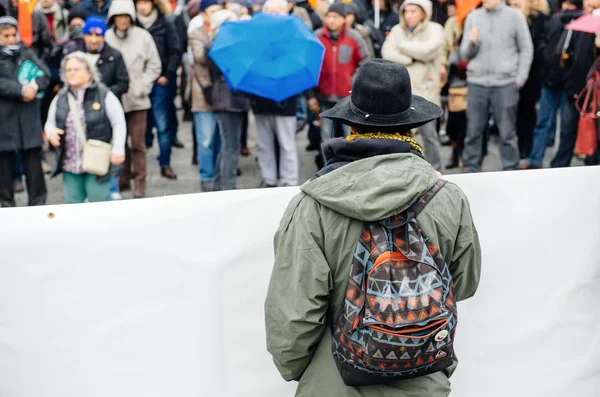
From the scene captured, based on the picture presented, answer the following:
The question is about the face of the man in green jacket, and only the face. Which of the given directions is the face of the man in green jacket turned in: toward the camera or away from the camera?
away from the camera

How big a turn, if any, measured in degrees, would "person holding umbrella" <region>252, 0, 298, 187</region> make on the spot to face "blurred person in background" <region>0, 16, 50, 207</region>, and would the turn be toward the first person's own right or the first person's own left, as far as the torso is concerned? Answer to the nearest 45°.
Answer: approximately 90° to the first person's own right

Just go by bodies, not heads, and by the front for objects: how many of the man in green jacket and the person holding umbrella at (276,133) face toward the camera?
1

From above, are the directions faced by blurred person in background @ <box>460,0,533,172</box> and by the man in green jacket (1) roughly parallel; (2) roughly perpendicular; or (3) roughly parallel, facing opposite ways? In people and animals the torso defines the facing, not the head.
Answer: roughly parallel, facing opposite ways

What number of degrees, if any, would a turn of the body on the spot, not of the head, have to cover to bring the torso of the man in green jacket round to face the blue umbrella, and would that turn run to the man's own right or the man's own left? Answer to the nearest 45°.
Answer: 0° — they already face it

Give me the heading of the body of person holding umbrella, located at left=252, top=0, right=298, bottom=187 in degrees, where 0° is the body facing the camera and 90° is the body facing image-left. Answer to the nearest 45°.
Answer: approximately 0°

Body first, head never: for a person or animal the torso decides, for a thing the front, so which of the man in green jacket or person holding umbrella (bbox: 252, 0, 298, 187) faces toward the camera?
the person holding umbrella

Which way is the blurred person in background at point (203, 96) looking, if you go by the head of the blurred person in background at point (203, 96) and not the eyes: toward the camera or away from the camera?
toward the camera

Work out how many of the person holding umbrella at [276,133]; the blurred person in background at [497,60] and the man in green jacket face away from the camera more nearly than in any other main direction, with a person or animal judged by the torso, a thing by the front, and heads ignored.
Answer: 1

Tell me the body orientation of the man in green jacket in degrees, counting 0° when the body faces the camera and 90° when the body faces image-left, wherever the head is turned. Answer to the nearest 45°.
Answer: approximately 180°

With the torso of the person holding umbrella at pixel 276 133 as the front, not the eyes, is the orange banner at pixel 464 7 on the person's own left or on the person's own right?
on the person's own left

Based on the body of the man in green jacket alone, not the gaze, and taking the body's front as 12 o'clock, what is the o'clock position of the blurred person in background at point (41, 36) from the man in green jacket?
The blurred person in background is roughly at 11 o'clock from the man in green jacket.

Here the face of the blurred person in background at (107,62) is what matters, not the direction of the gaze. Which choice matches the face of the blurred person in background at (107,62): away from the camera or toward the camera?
toward the camera

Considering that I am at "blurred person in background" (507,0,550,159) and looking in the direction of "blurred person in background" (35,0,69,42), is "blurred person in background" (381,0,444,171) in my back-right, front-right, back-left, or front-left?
front-left

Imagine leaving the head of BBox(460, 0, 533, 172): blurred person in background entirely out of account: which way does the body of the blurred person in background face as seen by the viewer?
toward the camera

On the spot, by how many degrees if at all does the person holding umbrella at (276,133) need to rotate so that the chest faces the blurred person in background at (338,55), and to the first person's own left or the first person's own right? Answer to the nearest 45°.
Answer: approximately 135° to the first person's own left

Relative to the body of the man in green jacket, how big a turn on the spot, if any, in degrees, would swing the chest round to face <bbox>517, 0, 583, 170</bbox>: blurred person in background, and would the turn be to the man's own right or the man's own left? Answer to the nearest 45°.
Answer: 0° — they already face them

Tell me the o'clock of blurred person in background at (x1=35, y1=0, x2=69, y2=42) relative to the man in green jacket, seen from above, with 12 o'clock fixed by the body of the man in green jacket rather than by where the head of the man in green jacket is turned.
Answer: The blurred person in background is roughly at 11 o'clock from the man in green jacket.

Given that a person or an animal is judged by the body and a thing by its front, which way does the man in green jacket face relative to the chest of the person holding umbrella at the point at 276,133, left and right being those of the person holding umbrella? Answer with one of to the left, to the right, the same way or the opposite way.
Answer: the opposite way
